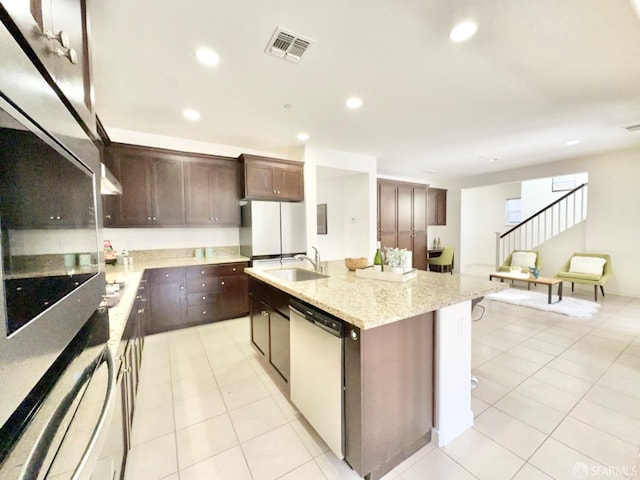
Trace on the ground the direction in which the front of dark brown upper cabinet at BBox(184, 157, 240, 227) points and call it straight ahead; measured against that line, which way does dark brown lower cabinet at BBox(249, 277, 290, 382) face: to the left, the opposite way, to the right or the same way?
to the right

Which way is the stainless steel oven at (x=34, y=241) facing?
to the viewer's right

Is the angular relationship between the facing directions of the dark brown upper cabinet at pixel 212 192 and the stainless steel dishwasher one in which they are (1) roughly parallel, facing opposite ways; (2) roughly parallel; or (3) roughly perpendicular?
roughly perpendicular

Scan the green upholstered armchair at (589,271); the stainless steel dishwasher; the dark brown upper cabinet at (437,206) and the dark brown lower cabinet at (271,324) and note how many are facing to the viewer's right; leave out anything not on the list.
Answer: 0

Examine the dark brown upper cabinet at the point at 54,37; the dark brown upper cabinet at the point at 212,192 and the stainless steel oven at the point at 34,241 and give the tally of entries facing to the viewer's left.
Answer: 0

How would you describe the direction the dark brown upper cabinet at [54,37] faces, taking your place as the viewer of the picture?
facing to the right of the viewer

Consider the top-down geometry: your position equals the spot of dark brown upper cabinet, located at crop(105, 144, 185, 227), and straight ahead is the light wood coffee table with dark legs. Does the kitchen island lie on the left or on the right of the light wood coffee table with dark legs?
right

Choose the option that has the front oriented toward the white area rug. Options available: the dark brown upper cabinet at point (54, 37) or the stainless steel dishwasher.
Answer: the dark brown upper cabinet

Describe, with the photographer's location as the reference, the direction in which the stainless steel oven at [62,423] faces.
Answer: facing to the right of the viewer

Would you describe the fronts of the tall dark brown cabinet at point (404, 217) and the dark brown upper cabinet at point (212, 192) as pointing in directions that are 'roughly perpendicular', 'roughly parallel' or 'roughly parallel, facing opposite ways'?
roughly parallel

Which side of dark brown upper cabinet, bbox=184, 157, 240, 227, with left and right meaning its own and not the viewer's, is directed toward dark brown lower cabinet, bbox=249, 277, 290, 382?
front

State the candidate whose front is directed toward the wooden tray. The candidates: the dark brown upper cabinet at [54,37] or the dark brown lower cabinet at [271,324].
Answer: the dark brown upper cabinet

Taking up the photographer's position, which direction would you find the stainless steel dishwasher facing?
facing the viewer and to the left of the viewer

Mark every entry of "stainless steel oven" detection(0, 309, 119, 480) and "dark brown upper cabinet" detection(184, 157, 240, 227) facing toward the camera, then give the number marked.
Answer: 1

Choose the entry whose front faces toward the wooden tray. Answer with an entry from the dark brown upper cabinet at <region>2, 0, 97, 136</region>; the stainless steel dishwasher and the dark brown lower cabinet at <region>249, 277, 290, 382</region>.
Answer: the dark brown upper cabinet

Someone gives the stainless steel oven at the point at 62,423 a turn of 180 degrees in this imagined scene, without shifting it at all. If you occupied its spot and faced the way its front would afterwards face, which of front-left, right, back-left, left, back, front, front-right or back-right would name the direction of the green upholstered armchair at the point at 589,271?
back

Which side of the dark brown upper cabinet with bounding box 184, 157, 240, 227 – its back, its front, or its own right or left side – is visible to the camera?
front

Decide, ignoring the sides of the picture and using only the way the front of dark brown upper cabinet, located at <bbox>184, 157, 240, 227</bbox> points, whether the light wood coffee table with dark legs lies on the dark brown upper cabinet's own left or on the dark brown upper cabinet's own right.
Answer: on the dark brown upper cabinet's own left

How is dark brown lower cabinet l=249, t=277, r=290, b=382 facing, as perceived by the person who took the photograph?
facing to the left of the viewer
